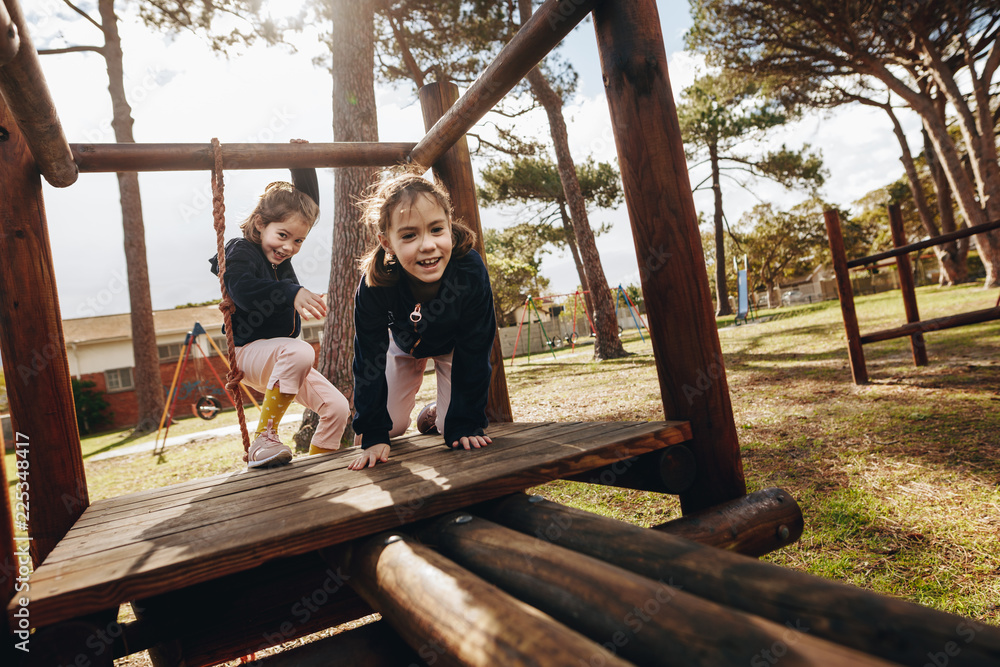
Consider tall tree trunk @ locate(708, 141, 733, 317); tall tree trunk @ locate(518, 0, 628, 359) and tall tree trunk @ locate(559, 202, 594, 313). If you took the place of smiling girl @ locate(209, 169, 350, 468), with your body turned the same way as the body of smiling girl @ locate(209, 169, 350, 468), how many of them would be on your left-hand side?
3

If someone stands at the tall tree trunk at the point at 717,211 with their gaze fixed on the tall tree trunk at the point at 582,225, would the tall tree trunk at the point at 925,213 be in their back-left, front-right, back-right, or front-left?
back-left

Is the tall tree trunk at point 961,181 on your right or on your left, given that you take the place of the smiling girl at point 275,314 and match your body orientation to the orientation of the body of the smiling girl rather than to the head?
on your left

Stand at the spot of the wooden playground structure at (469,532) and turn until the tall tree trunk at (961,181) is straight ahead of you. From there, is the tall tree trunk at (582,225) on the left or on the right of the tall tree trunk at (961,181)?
left

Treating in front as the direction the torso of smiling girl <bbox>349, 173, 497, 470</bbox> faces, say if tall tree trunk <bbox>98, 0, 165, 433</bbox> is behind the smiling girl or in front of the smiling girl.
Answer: behind

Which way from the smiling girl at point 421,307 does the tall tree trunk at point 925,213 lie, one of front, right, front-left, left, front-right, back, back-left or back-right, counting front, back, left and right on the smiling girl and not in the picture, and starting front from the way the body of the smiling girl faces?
back-left

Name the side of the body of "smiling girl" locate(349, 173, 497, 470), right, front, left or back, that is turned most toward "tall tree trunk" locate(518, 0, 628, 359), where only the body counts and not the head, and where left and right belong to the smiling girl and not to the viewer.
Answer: back

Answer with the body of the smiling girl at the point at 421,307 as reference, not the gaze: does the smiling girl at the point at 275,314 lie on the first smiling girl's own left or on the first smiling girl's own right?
on the first smiling girl's own right

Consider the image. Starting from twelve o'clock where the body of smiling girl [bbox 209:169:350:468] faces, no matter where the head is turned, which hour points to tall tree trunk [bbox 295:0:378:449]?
The tall tree trunk is roughly at 8 o'clock from the smiling girl.

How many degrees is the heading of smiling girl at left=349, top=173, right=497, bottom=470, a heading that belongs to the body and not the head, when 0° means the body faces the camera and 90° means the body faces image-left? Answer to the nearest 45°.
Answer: approximately 0°
